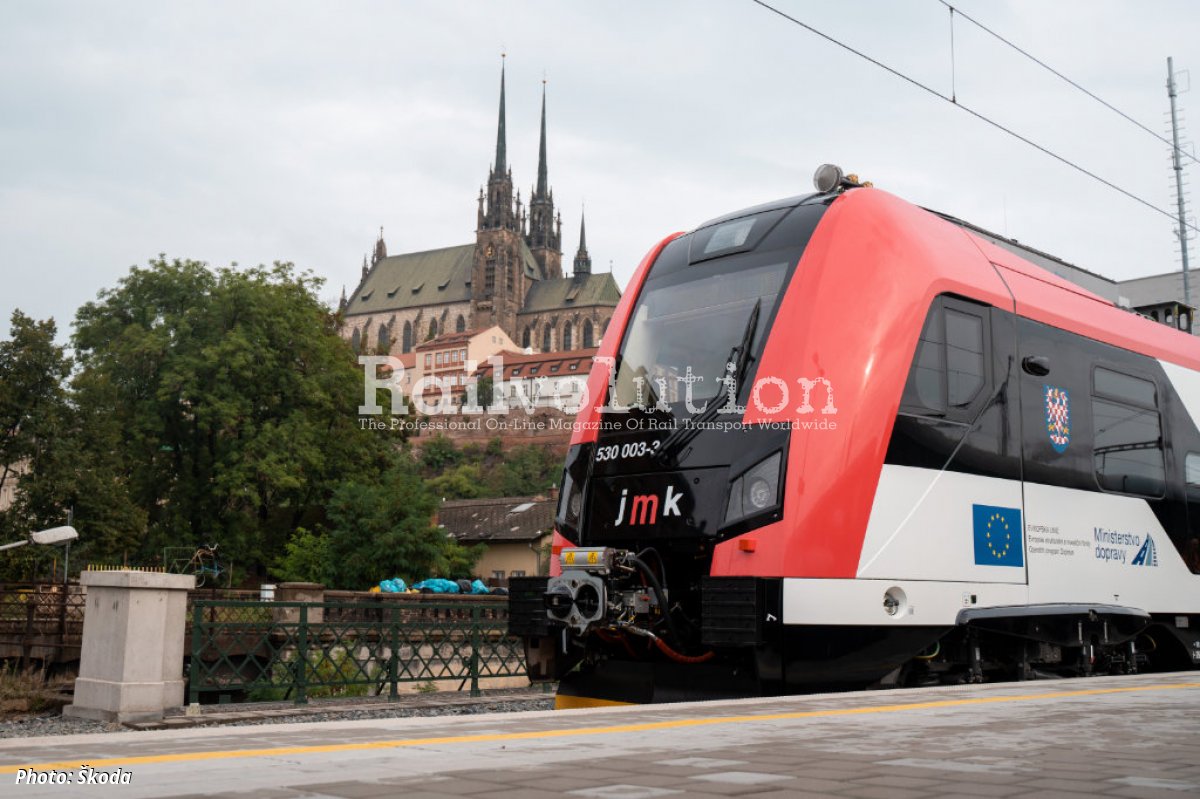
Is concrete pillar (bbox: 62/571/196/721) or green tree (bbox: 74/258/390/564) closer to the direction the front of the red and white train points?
the concrete pillar

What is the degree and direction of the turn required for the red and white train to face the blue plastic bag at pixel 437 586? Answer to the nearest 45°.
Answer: approximately 90° to its right

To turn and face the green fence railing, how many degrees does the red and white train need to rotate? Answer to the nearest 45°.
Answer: approximately 90° to its right

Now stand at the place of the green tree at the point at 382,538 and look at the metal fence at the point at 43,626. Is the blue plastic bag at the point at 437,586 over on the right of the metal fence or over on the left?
left

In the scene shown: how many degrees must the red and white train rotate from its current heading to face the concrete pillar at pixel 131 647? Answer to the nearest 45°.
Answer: approximately 45° to its right

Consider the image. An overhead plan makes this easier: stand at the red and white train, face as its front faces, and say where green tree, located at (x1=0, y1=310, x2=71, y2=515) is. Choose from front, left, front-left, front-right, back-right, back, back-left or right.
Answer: right

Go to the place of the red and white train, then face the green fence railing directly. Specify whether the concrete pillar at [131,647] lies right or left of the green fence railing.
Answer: left

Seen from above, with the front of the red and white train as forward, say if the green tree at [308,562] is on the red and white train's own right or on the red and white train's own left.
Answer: on the red and white train's own right

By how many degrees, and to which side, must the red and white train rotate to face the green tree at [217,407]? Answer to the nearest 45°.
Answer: approximately 90° to its right

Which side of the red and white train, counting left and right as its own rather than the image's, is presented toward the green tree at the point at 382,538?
right

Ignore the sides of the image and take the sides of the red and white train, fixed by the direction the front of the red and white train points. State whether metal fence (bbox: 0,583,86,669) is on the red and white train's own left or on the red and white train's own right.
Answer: on the red and white train's own right

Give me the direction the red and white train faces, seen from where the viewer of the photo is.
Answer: facing the viewer and to the left of the viewer

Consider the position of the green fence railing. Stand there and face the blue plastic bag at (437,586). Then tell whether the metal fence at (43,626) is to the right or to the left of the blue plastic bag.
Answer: left
